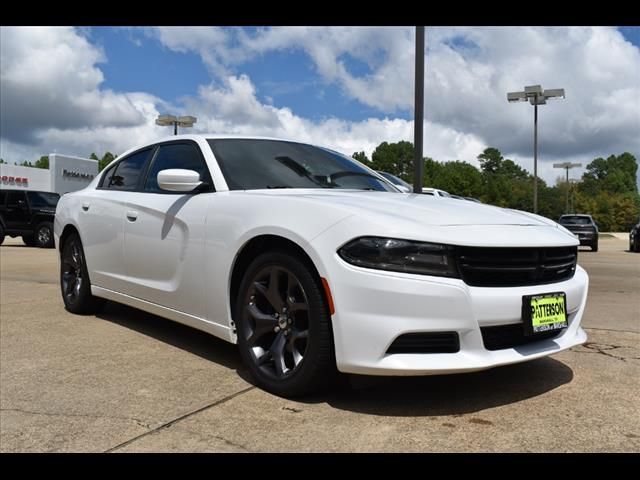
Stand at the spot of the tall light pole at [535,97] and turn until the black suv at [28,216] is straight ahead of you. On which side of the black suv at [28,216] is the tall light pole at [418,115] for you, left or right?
left

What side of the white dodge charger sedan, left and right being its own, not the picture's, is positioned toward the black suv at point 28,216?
back

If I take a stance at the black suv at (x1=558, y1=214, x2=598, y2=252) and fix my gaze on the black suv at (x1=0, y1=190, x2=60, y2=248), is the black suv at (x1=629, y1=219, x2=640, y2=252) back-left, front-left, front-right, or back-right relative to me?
back-left

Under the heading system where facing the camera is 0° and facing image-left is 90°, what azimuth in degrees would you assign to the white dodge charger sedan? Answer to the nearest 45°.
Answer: approximately 315°

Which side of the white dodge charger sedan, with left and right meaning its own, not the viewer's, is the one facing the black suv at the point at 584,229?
left

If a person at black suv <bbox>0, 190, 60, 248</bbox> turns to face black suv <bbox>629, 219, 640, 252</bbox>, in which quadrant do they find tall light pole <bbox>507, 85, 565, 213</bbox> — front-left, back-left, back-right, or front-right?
front-left

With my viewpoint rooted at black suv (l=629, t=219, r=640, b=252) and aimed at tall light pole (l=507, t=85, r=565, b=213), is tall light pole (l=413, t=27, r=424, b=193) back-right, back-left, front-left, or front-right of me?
back-left

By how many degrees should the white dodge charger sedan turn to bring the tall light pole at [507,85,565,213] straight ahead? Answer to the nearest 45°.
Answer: approximately 135° to its left

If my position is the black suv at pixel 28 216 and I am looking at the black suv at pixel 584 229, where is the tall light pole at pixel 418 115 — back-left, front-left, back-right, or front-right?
front-right
